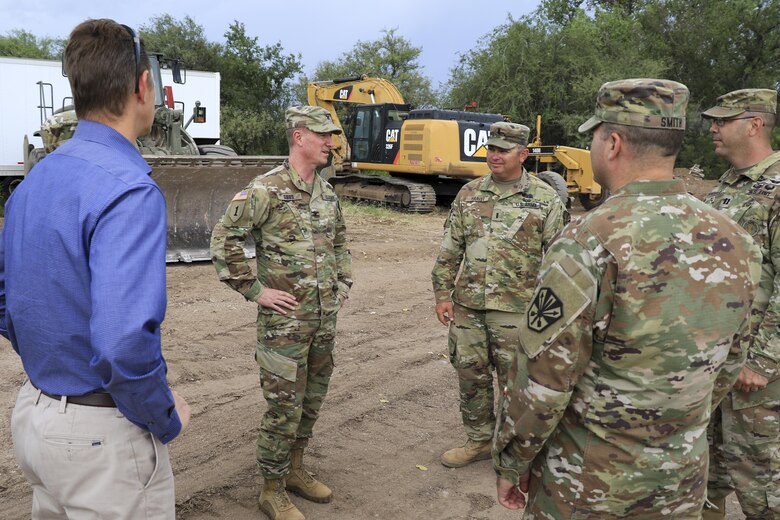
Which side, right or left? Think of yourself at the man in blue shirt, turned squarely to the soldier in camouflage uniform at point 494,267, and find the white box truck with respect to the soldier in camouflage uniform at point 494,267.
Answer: left

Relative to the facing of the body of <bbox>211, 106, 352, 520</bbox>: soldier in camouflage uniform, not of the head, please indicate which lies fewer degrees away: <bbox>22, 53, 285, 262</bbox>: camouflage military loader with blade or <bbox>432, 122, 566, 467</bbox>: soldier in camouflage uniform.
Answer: the soldier in camouflage uniform

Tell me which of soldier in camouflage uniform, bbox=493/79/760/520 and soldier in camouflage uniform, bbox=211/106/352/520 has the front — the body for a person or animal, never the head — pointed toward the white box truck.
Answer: soldier in camouflage uniform, bbox=493/79/760/520

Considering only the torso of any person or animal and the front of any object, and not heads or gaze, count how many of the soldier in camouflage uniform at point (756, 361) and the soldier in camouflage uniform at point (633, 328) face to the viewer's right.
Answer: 0

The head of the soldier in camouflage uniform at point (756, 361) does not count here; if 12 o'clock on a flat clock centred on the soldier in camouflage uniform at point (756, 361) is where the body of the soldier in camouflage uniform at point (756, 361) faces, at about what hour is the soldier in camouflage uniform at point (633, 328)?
the soldier in camouflage uniform at point (633, 328) is roughly at 11 o'clock from the soldier in camouflage uniform at point (756, 361).

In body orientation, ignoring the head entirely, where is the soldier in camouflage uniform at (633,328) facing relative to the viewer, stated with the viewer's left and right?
facing away from the viewer and to the left of the viewer

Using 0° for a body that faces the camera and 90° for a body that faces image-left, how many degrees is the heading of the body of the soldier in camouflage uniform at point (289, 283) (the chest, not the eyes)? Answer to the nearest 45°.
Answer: approximately 315°

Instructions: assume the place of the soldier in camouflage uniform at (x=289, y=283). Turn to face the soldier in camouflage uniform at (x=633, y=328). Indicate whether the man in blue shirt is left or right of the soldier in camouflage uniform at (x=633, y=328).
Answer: right

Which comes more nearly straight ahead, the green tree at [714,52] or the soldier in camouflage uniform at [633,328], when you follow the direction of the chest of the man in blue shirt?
the green tree

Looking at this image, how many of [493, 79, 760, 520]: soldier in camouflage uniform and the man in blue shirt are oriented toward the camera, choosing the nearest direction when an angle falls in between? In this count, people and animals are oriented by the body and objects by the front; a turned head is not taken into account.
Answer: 0

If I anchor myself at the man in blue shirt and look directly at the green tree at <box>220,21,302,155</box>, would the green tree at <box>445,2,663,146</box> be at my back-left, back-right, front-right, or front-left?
front-right

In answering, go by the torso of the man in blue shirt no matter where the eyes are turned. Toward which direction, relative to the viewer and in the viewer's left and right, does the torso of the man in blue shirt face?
facing away from the viewer and to the right of the viewer

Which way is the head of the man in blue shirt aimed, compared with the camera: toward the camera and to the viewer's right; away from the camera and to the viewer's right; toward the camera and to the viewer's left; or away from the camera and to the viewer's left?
away from the camera and to the viewer's right

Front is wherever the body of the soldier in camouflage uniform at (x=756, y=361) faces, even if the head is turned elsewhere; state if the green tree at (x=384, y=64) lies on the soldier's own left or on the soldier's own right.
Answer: on the soldier's own right

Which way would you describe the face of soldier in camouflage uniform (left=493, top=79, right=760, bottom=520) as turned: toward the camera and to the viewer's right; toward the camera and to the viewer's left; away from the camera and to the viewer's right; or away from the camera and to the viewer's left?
away from the camera and to the viewer's left

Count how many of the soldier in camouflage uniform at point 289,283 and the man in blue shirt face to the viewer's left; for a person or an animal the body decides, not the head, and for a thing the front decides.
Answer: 0
